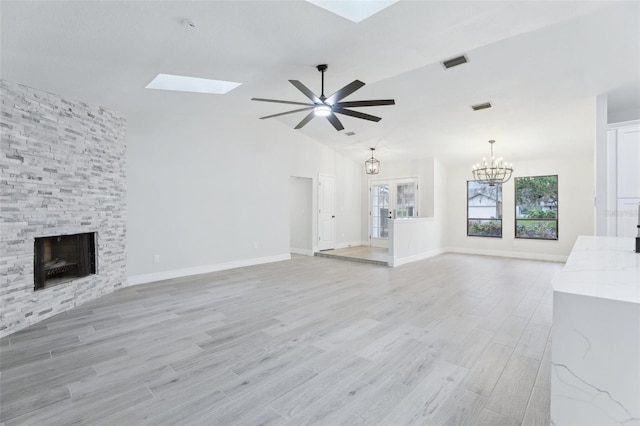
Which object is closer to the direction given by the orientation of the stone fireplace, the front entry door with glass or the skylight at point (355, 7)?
the skylight

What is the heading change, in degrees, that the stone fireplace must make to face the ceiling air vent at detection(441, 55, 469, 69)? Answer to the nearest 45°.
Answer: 0° — it already faces it

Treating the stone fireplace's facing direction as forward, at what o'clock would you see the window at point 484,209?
The window is roughly at 11 o'clock from the stone fireplace.

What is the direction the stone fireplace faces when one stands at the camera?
facing the viewer and to the right of the viewer

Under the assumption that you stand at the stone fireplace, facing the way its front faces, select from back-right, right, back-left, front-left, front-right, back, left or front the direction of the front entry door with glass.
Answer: front-left

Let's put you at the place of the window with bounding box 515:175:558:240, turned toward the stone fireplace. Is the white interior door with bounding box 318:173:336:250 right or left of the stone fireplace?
right

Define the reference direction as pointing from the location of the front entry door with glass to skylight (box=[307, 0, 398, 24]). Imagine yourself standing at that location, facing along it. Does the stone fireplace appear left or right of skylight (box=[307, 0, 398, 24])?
right

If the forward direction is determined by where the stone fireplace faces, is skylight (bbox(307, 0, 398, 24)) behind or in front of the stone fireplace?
in front

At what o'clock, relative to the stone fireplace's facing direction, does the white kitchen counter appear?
The white kitchen counter is roughly at 1 o'clock from the stone fireplace.

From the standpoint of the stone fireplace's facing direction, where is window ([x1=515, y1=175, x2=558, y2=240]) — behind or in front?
in front
